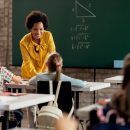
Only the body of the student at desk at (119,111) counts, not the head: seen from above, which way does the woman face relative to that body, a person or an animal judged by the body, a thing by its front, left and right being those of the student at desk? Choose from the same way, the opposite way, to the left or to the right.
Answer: the opposite way

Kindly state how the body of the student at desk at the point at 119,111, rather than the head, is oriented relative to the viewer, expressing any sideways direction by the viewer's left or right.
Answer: facing away from the viewer

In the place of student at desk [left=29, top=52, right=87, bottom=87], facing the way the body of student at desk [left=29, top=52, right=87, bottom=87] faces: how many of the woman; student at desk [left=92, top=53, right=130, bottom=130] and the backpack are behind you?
2

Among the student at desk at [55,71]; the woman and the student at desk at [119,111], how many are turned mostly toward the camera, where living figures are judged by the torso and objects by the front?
1

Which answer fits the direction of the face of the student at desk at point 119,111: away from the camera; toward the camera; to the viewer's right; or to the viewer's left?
away from the camera

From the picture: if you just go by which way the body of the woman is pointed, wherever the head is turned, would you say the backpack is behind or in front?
in front

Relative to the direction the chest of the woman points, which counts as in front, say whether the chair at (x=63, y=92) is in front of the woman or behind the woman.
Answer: in front

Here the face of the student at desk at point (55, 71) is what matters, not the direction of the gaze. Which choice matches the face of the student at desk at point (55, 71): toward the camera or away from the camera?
away from the camera

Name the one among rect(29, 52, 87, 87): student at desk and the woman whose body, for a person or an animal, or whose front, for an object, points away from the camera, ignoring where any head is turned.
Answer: the student at desk

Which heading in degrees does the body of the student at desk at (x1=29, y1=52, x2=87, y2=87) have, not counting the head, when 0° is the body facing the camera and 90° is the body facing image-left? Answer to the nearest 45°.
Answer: approximately 180°

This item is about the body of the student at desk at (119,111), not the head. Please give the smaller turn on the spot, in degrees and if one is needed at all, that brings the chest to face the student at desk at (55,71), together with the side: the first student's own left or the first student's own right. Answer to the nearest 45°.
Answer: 0° — they already face them

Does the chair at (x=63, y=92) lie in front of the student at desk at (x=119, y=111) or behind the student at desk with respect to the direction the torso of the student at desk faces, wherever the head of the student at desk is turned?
in front

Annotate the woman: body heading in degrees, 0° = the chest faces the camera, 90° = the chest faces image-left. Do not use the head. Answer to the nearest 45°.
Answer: approximately 0°
